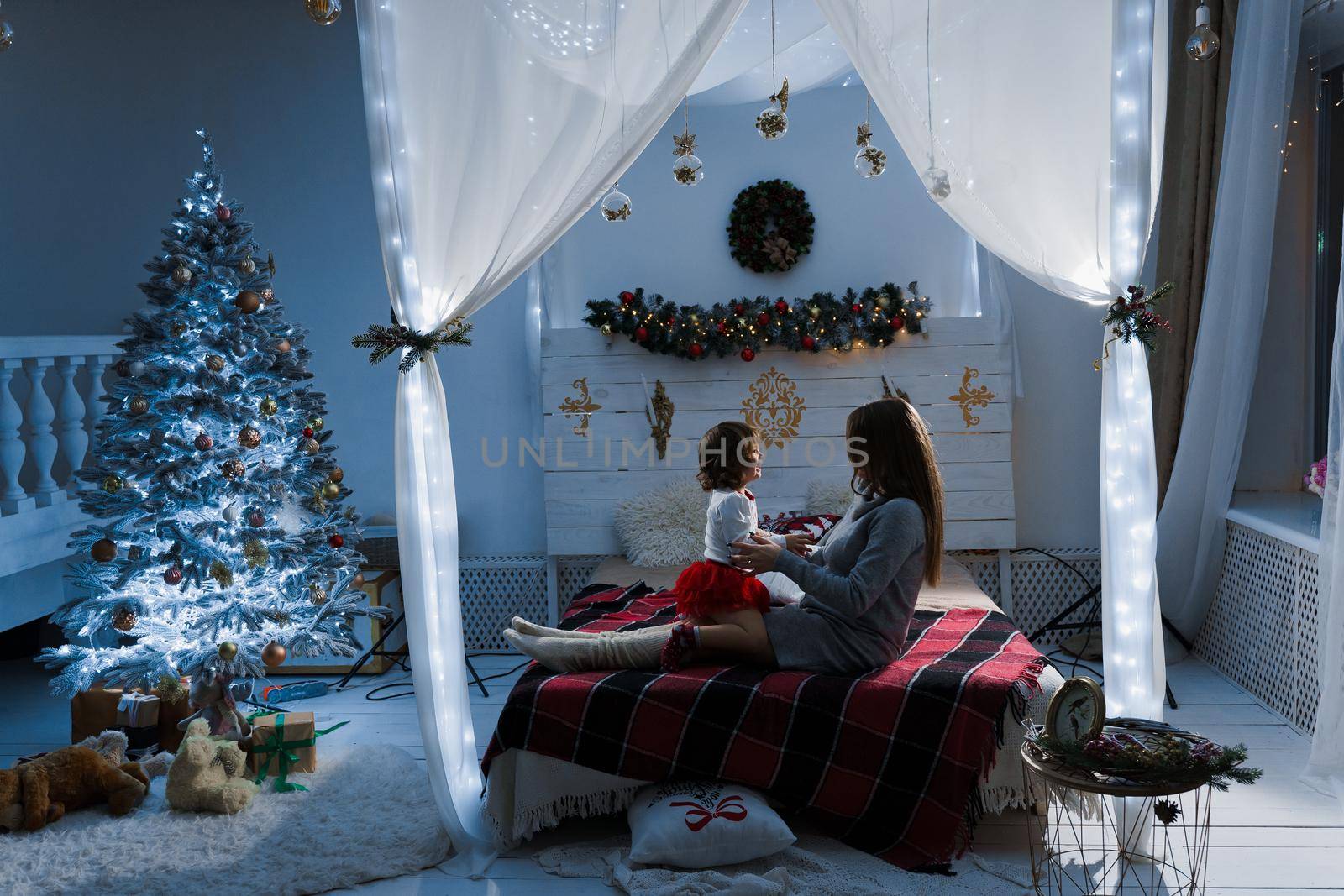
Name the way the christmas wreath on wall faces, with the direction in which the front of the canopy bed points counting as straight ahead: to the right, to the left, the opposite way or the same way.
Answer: the same way

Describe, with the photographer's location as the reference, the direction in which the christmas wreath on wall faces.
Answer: facing the viewer

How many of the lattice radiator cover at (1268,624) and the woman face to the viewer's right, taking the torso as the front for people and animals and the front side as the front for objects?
0

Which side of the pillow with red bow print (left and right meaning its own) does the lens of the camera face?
front

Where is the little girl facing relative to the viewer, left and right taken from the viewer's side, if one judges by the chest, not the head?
facing to the right of the viewer

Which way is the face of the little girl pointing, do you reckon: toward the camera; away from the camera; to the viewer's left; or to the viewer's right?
to the viewer's right

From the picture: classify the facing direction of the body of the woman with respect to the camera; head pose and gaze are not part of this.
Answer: to the viewer's left

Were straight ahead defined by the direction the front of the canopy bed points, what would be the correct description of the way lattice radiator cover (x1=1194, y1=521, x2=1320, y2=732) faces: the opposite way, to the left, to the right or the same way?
to the right

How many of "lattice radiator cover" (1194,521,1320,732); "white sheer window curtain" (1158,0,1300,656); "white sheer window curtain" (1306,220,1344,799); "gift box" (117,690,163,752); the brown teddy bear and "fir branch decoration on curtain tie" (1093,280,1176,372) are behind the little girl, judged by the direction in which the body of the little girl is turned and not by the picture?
2

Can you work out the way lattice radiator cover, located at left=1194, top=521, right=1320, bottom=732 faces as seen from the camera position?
facing the viewer and to the left of the viewer

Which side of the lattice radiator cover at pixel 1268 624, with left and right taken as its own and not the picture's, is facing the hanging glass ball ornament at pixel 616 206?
front

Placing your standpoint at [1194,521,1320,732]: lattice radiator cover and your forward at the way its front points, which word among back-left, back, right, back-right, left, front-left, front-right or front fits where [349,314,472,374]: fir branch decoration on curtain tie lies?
front

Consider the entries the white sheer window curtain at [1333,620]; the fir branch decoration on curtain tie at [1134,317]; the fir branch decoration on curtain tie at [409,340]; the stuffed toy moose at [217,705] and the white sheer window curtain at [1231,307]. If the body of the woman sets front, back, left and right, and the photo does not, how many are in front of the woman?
2

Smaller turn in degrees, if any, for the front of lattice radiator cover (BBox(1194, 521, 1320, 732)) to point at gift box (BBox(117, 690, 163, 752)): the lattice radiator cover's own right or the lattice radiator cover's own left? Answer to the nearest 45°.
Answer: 0° — it already faces it

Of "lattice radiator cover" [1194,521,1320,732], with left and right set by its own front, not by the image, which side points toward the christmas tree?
front

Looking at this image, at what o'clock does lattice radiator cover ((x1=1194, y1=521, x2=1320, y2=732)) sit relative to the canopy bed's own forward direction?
The lattice radiator cover is roughly at 8 o'clock from the canopy bed.

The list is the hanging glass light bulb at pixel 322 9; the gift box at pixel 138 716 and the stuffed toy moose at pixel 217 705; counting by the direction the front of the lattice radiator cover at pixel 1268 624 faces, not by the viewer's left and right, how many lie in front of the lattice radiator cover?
3

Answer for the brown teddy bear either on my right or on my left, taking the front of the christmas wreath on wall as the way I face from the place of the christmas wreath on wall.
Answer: on my right

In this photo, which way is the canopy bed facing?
toward the camera

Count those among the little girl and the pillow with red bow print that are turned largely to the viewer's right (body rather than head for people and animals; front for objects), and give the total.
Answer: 1

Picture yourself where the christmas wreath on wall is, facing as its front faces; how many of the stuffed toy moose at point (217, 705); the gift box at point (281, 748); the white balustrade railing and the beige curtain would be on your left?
1
